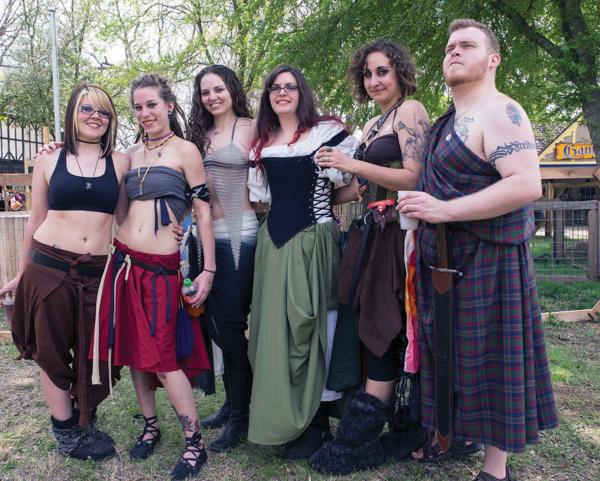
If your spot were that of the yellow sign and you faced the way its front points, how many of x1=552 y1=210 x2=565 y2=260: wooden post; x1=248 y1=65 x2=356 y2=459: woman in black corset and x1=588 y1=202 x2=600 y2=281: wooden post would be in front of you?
3

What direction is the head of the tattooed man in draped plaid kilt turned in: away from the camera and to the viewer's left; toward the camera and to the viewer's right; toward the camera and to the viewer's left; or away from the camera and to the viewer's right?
toward the camera and to the viewer's left

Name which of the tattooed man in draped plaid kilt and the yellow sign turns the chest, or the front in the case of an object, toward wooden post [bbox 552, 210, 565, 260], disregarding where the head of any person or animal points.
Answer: the yellow sign

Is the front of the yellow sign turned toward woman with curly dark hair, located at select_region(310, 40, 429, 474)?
yes

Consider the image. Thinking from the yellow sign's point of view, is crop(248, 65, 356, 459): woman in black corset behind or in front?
in front

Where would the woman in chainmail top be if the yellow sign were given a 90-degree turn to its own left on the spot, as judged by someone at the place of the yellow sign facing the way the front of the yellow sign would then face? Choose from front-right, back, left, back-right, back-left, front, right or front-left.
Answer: right

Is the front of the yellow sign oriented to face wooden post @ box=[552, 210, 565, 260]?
yes

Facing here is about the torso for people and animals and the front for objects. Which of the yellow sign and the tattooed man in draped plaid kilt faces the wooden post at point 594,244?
the yellow sign

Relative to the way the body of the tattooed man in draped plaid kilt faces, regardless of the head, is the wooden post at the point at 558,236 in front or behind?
behind

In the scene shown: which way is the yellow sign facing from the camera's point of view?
toward the camera

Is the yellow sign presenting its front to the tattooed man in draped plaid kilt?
yes

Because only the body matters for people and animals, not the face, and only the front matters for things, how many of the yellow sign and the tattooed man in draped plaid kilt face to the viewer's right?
0

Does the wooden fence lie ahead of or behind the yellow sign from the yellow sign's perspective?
ahead

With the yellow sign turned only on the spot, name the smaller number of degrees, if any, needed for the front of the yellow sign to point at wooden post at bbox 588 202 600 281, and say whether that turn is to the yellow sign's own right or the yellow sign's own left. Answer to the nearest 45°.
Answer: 0° — it already faces it

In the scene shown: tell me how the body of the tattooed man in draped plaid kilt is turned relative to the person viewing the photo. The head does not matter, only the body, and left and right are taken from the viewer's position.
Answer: facing the viewer and to the left of the viewer
